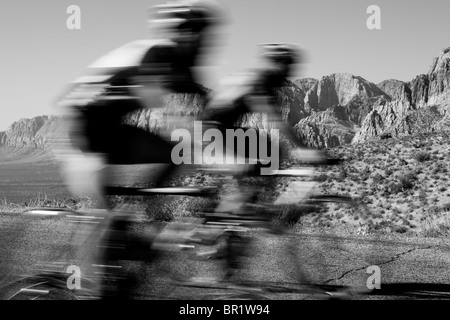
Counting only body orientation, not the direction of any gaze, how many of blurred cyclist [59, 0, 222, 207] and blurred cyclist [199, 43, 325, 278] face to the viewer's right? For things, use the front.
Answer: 2

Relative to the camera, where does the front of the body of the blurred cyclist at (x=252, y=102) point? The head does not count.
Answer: to the viewer's right

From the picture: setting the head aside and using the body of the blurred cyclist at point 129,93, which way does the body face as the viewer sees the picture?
to the viewer's right

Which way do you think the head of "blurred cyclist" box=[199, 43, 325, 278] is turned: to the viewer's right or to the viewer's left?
to the viewer's right

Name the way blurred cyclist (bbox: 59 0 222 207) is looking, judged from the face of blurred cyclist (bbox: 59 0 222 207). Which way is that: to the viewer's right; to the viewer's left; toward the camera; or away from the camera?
to the viewer's right

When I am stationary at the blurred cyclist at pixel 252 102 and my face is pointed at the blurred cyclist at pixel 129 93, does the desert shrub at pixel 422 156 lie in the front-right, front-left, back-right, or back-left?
back-right
